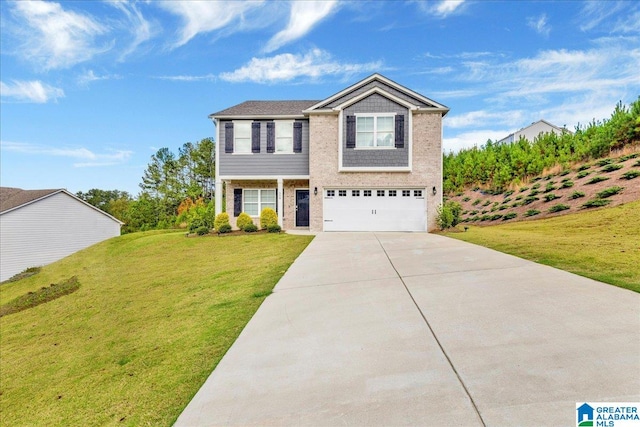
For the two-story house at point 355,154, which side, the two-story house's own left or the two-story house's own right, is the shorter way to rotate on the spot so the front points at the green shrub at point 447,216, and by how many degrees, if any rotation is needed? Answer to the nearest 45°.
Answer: approximately 90° to the two-story house's own left

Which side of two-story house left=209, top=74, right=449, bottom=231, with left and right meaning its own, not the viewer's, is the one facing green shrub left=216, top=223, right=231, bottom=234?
right

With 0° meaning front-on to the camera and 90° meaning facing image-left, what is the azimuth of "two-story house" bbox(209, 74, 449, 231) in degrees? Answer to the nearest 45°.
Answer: approximately 0°

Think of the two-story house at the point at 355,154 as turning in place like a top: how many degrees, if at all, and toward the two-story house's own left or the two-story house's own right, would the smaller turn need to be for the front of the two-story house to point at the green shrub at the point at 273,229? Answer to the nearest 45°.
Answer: approximately 90° to the two-story house's own right

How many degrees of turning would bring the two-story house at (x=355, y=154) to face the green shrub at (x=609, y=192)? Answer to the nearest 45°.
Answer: approximately 90° to its left

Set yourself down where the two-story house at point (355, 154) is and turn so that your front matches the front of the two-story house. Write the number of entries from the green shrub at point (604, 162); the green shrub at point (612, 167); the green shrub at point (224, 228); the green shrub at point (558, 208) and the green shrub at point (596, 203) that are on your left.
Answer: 4

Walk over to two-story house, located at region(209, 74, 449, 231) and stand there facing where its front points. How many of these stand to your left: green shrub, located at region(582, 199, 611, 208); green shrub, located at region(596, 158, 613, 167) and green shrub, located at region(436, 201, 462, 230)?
3

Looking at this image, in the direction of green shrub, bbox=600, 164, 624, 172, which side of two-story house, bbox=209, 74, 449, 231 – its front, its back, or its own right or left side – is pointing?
left

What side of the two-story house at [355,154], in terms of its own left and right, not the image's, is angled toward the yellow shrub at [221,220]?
right

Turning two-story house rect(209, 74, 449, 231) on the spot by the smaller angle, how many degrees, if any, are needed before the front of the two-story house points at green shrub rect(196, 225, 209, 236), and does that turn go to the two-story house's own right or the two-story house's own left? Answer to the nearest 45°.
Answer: approximately 90° to the two-story house's own right

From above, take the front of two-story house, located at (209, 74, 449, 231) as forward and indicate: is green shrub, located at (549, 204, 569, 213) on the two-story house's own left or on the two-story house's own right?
on the two-story house's own left

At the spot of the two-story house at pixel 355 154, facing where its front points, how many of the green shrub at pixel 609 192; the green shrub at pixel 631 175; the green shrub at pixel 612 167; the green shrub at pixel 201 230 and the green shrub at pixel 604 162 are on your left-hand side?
4

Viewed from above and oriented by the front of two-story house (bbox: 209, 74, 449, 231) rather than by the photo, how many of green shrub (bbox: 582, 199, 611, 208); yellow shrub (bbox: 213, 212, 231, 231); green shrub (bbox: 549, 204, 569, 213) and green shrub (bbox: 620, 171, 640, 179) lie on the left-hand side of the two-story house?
3
